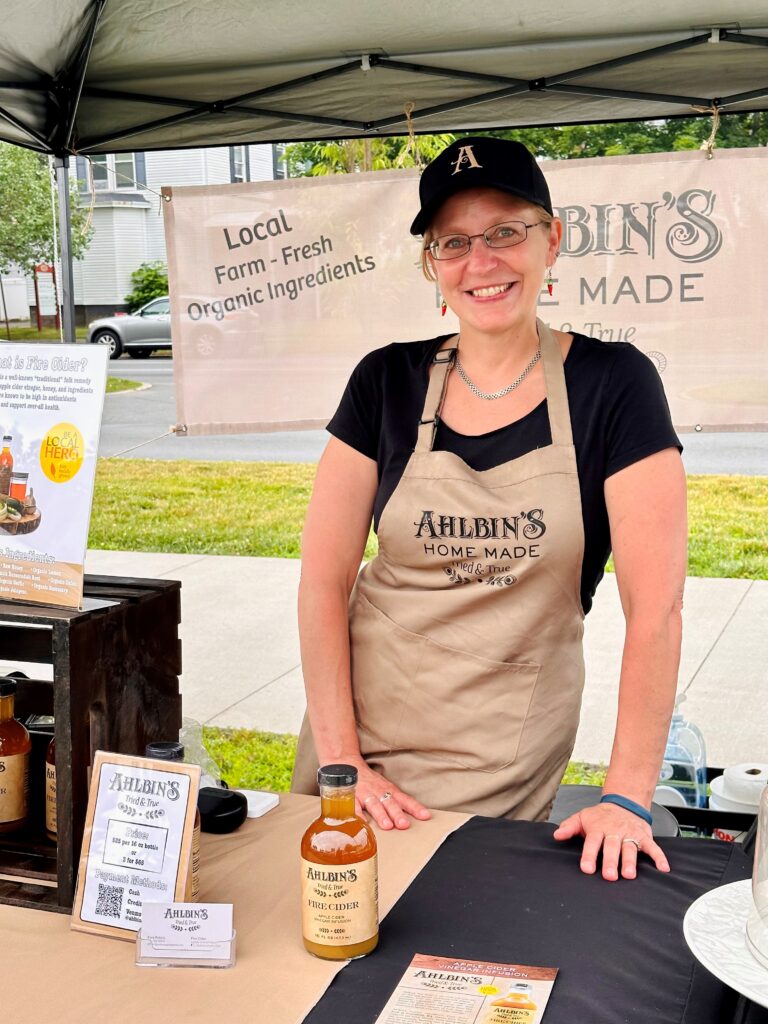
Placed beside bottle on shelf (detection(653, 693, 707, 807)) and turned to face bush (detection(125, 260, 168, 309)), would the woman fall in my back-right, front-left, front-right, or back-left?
back-left

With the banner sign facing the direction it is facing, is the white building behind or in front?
behind

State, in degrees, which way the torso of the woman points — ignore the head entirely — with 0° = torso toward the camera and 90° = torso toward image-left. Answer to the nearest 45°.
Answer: approximately 0°

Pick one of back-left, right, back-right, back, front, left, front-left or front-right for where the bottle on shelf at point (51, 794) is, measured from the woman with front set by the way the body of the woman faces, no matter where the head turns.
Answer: front-right

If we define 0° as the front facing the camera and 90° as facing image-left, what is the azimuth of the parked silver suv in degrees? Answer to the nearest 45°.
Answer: approximately 90°

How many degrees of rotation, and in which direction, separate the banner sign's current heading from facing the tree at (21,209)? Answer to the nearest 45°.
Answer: approximately 135° to its right

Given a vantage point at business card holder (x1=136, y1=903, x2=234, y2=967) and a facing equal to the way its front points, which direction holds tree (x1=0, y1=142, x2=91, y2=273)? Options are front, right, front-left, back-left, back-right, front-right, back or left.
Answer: back

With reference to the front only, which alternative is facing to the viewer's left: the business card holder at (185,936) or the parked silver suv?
the parked silver suv

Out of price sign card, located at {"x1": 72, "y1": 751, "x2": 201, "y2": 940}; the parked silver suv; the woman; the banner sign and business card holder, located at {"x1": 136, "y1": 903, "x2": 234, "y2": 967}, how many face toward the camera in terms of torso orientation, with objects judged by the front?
4

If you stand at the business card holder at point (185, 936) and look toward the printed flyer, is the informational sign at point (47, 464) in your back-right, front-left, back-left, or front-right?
back-left

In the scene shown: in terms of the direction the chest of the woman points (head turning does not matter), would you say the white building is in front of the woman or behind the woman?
behind
